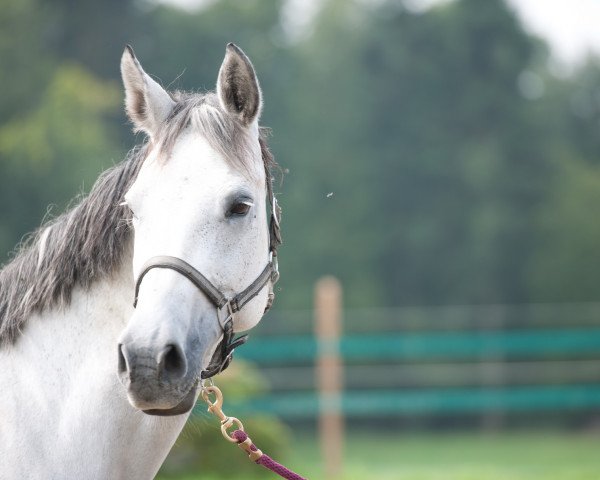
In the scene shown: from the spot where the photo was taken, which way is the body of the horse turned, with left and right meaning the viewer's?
facing the viewer and to the right of the viewer

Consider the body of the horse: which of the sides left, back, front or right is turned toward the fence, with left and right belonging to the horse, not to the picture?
left
